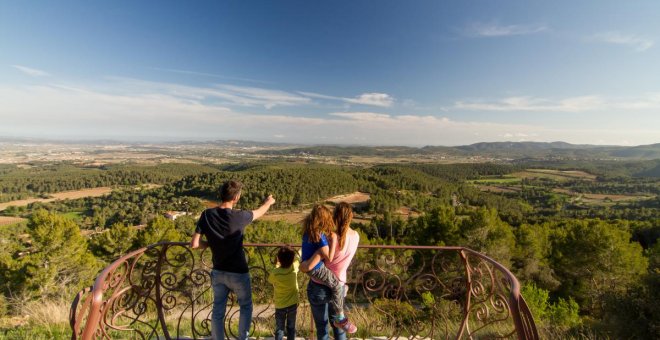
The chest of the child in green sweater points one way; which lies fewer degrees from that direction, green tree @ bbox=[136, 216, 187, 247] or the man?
the green tree

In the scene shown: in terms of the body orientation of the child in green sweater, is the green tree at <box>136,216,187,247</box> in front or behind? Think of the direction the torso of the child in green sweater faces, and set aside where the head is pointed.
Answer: in front

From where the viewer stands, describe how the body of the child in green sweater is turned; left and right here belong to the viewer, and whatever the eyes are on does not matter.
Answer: facing away from the viewer

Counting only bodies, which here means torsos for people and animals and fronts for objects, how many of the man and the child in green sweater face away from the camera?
2

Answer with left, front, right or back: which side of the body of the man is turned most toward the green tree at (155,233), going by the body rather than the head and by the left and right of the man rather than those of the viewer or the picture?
front

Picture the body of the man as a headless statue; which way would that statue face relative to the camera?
away from the camera

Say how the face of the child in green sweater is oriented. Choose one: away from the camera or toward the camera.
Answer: away from the camera

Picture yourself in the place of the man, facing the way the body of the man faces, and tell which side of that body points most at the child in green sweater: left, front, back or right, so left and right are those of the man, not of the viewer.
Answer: right

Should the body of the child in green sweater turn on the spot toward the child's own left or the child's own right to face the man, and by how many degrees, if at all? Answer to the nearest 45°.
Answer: approximately 90° to the child's own left
